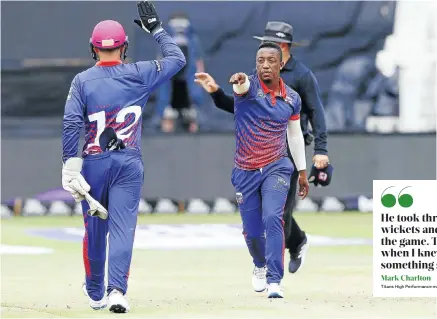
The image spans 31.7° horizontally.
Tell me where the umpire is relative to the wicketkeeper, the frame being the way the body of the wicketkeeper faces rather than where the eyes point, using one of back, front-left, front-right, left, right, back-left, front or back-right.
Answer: front-right

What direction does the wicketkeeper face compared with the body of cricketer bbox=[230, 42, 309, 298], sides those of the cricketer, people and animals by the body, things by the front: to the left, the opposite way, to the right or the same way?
the opposite way

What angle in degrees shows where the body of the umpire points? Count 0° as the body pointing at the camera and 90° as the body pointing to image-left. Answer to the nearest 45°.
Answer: approximately 45°

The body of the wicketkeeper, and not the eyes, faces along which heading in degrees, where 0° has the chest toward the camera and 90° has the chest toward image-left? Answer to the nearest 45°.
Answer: approximately 180°

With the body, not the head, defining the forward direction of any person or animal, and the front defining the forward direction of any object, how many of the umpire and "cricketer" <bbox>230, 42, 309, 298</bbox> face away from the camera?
0

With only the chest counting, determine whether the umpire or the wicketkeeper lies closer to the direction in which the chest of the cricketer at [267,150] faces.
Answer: the wicketkeeper

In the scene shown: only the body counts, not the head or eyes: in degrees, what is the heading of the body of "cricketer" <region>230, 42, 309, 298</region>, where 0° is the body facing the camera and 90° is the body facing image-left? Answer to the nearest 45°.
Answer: approximately 0°

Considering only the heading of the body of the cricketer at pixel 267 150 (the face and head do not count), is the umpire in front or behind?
behind

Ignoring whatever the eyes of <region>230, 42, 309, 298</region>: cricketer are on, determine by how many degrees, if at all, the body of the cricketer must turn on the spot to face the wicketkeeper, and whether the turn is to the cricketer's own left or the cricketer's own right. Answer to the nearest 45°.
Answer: approximately 45° to the cricketer's own right

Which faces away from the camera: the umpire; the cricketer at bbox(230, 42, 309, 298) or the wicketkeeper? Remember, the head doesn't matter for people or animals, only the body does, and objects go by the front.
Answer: the wicketkeeper

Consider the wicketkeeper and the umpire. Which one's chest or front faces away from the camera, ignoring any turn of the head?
the wicketkeeper

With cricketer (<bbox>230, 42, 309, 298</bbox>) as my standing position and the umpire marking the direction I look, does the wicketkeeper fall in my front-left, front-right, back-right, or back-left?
back-left
